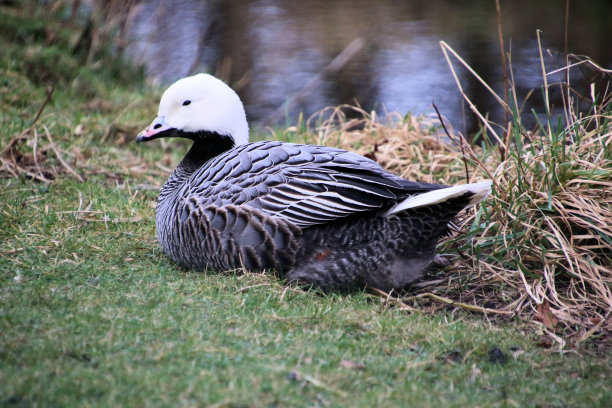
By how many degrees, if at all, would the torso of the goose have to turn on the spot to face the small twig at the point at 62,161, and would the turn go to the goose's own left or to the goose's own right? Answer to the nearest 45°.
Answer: approximately 45° to the goose's own right

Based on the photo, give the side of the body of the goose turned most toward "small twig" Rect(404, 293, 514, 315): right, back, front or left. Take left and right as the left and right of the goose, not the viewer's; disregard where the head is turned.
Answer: back

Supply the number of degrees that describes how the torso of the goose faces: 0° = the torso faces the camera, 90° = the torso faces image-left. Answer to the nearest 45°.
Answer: approximately 90°

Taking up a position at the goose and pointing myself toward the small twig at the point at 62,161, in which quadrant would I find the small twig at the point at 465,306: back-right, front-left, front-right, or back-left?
back-right
